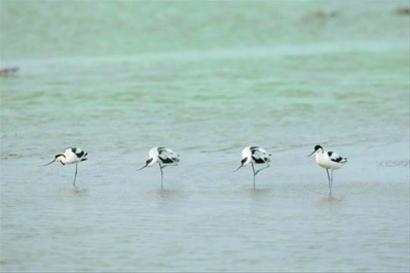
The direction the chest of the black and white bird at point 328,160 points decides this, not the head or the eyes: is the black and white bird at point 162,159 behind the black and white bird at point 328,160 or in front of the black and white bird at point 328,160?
in front

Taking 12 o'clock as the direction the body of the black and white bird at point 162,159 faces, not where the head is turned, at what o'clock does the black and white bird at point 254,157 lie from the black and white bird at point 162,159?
the black and white bird at point 254,157 is roughly at 6 o'clock from the black and white bird at point 162,159.

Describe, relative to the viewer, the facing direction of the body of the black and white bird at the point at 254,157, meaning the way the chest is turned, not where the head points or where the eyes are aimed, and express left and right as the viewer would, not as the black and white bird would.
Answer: facing to the left of the viewer

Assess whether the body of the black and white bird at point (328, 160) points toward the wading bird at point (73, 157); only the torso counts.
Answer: yes

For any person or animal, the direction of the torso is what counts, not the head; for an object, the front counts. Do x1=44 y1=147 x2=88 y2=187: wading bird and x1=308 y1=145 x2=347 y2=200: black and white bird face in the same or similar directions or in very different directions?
same or similar directions

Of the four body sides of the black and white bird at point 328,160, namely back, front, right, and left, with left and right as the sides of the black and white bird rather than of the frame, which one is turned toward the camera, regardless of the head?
left

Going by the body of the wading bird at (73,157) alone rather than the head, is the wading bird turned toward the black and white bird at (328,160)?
no

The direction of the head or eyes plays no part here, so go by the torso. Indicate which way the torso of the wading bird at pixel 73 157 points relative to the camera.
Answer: to the viewer's left

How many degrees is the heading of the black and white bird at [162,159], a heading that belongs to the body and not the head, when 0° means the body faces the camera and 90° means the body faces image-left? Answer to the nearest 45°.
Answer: approximately 90°

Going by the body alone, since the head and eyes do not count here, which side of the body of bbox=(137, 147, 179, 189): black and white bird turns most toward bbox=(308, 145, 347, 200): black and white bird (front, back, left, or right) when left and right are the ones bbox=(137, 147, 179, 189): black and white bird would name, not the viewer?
back

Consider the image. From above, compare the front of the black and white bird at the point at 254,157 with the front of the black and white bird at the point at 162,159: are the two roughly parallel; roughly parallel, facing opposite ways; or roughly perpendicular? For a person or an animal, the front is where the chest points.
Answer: roughly parallel

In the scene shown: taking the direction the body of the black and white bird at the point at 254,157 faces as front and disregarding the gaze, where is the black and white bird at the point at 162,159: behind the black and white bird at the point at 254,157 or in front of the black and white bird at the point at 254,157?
in front

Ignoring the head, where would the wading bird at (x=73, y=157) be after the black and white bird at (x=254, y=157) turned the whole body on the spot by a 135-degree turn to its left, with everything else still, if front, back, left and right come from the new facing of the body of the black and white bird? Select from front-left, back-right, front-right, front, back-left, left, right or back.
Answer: back-right

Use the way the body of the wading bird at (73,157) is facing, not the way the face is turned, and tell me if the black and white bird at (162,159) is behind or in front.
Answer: behind
